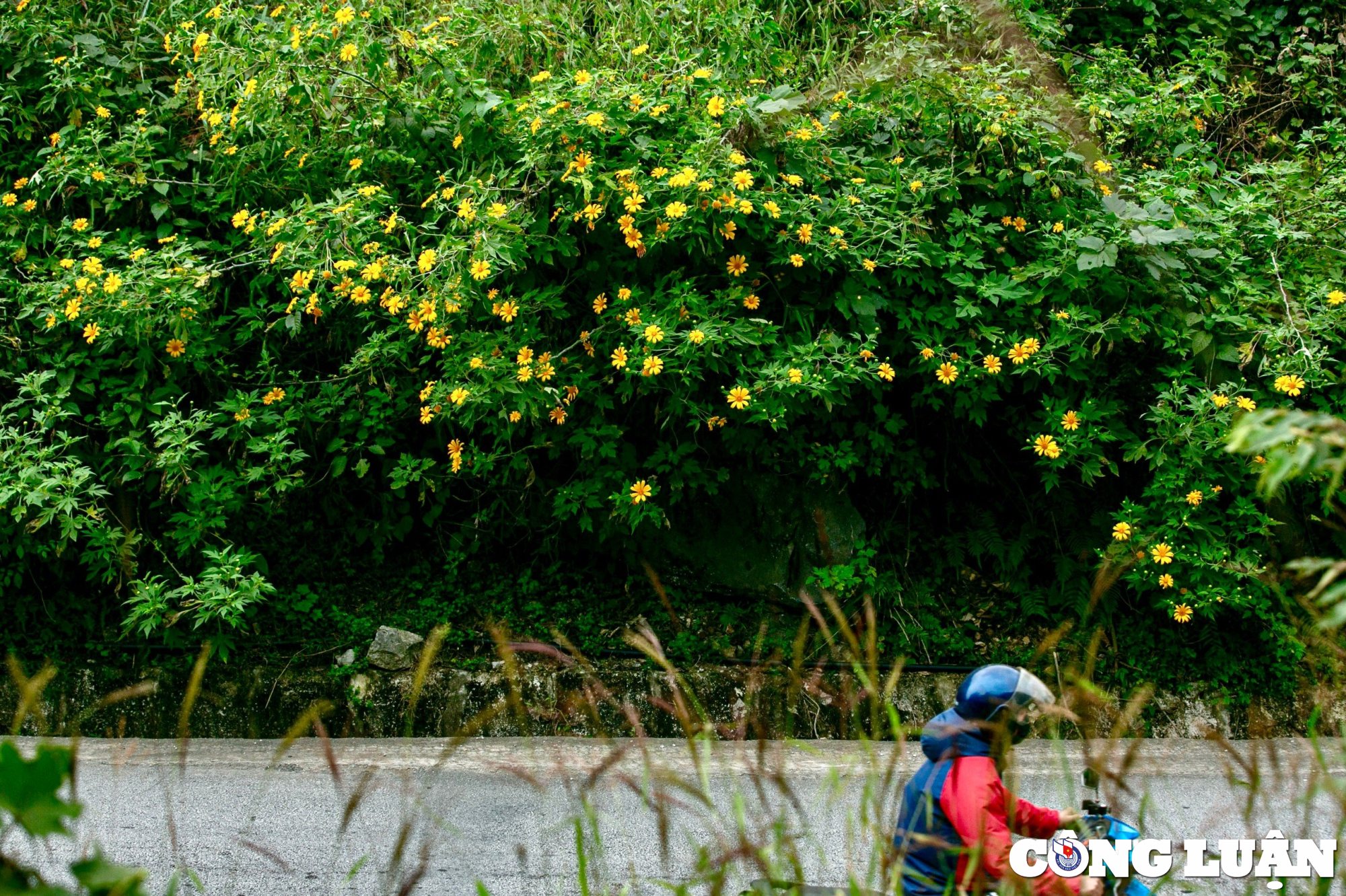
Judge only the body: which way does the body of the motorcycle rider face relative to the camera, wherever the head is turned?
to the viewer's right

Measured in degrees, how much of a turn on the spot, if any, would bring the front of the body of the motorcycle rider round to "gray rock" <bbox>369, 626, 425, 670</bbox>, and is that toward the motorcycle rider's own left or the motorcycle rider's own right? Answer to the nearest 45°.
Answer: approximately 135° to the motorcycle rider's own left

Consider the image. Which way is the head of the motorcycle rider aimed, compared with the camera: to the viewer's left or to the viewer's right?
to the viewer's right

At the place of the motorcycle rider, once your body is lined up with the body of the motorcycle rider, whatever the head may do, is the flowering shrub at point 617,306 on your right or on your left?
on your left
